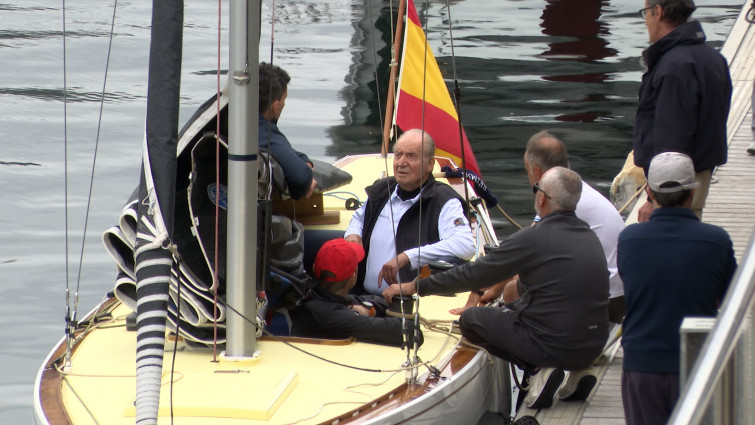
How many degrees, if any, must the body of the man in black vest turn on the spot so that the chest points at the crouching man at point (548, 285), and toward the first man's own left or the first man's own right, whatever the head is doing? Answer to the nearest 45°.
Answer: approximately 90° to the first man's own left

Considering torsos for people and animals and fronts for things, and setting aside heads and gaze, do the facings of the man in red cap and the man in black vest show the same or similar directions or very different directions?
very different directions

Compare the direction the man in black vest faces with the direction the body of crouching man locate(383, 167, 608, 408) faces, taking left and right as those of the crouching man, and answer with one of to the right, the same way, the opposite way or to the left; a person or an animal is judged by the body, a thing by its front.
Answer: to the left

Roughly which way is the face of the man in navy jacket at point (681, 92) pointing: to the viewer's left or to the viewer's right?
to the viewer's left

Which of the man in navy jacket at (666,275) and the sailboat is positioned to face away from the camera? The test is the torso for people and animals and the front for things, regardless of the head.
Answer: the man in navy jacket

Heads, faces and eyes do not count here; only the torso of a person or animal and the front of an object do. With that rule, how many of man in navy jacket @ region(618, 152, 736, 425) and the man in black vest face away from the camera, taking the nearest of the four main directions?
1

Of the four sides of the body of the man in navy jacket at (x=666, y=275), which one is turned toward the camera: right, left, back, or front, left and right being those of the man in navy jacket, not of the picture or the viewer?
back

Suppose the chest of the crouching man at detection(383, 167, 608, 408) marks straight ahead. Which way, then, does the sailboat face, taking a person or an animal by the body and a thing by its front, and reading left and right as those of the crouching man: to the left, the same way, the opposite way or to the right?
to the left

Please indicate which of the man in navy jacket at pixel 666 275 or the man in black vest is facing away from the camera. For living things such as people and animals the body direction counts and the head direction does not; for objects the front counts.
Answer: the man in navy jacket

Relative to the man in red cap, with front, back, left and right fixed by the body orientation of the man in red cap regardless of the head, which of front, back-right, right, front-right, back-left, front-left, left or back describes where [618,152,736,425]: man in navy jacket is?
right

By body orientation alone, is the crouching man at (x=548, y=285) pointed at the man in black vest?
yes

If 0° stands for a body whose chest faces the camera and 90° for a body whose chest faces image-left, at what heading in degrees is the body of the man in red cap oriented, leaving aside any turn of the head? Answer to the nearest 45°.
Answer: approximately 225°
